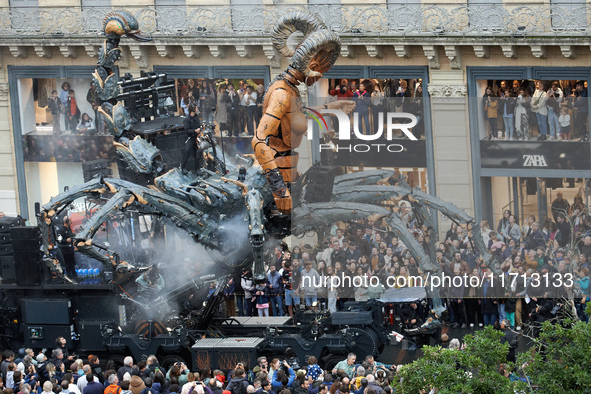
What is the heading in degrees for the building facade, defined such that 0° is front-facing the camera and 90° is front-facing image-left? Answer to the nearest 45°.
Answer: approximately 0°

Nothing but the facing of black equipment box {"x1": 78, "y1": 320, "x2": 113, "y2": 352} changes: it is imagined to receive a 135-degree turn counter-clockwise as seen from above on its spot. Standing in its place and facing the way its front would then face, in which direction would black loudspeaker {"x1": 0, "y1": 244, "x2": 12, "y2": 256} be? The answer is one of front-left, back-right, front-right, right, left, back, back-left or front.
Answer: left

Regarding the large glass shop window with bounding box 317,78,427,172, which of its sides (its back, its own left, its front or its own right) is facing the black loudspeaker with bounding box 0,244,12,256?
right

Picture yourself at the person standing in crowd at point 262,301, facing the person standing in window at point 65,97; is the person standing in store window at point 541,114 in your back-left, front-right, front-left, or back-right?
back-right

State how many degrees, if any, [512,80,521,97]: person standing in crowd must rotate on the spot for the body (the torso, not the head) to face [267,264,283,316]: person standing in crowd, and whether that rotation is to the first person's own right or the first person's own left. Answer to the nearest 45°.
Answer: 0° — they already face them

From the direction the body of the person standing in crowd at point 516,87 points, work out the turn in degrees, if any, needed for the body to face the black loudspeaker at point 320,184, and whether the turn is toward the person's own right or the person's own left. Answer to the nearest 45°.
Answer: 0° — they already face it

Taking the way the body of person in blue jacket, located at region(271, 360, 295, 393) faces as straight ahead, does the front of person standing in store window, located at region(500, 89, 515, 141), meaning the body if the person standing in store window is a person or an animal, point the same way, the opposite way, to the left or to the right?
the opposite way

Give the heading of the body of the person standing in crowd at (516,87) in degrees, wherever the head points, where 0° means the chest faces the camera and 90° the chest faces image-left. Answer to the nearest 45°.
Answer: approximately 45°
